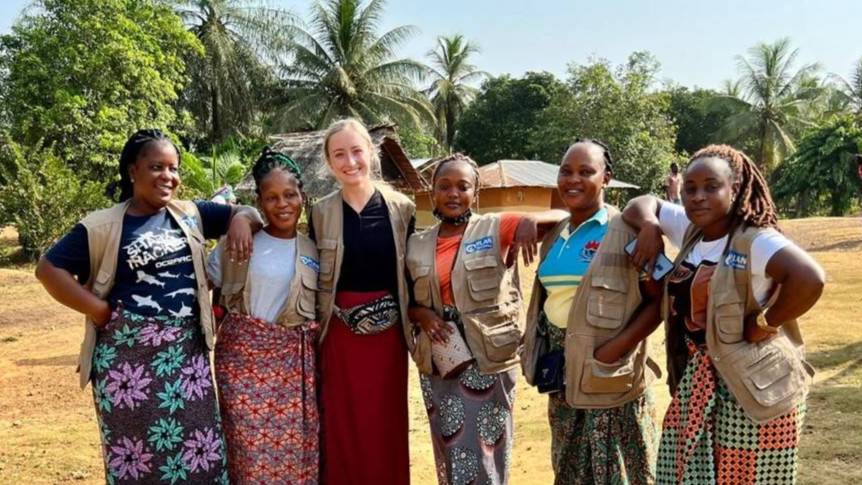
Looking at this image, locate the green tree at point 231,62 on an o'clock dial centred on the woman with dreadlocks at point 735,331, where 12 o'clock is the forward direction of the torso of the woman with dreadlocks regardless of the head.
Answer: The green tree is roughly at 3 o'clock from the woman with dreadlocks.

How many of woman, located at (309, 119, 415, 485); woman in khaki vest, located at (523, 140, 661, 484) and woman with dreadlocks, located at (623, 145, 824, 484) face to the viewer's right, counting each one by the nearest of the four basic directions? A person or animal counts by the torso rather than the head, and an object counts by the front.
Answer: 0

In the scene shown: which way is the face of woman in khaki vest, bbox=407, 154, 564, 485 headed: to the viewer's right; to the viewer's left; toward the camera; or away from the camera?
toward the camera

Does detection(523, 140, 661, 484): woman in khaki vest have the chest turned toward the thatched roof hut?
no

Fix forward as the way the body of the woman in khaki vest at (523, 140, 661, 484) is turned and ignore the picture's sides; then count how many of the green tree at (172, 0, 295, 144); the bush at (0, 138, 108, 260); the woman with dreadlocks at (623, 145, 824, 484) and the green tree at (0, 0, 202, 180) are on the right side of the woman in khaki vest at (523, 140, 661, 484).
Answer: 3

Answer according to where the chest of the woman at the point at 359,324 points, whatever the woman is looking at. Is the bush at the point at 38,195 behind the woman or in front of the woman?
behind

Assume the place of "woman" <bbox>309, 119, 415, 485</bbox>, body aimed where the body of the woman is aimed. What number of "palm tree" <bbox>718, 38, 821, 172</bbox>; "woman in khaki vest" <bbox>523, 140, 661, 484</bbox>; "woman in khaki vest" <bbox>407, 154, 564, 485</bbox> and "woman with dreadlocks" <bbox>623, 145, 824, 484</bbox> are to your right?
0

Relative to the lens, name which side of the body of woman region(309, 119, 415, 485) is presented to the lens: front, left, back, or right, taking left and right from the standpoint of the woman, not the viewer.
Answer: front

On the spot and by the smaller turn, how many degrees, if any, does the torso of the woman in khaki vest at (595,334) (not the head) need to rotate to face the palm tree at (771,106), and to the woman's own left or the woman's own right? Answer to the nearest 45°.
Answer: approximately 135° to the woman's own right

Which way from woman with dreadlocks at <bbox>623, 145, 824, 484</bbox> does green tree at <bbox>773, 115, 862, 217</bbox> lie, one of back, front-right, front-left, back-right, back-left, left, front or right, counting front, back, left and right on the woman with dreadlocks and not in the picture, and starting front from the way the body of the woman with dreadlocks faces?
back-right

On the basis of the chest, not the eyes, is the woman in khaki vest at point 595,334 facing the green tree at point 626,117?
no

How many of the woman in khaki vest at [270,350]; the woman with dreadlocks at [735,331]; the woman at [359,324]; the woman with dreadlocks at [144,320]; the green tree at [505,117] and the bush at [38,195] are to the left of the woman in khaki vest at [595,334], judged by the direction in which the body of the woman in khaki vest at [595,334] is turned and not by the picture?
1

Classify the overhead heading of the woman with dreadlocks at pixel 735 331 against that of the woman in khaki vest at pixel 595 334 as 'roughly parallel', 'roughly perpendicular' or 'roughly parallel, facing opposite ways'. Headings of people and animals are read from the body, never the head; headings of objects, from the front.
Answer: roughly parallel

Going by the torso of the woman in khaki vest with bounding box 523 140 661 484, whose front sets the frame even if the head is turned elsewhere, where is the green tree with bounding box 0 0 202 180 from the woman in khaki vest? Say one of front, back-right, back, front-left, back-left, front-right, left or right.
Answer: right

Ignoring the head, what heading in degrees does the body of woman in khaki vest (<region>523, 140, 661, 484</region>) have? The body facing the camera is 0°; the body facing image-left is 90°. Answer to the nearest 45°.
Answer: approximately 45°

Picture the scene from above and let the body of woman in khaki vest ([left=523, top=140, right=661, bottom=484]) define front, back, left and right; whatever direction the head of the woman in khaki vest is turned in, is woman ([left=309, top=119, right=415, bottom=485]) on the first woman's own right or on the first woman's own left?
on the first woman's own right

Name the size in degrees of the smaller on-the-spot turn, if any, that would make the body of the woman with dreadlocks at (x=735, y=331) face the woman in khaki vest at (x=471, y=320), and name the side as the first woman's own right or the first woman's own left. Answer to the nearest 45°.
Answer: approximately 45° to the first woman's own right

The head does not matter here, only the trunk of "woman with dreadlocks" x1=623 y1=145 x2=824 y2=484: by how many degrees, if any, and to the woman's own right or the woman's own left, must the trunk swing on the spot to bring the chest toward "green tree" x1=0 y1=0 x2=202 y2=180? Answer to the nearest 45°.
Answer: approximately 90° to the woman's own right

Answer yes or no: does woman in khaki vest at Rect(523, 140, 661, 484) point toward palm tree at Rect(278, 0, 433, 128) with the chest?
no

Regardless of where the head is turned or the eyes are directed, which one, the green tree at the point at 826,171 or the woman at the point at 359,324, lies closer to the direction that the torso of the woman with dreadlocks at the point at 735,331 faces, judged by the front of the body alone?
the woman
